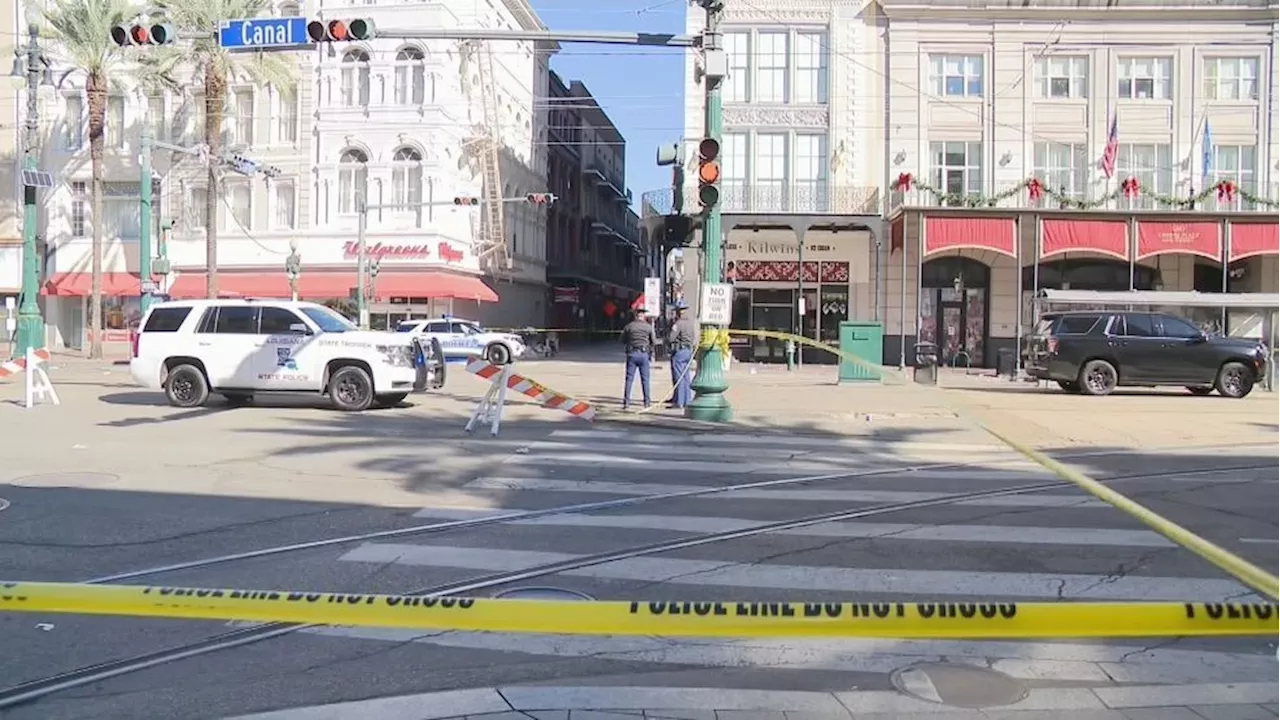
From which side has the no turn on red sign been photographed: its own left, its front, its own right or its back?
front

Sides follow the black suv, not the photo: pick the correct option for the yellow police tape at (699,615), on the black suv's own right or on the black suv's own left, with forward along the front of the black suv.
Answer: on the black suv's own right

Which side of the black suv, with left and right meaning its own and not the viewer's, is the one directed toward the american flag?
left

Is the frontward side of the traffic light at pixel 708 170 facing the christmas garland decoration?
no

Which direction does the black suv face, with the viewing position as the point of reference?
facing to the right of the viewer

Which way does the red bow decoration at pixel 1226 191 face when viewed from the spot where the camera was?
facing the viewer

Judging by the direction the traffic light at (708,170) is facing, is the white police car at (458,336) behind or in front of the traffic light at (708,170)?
behind

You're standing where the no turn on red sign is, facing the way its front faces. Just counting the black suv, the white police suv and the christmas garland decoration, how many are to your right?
1

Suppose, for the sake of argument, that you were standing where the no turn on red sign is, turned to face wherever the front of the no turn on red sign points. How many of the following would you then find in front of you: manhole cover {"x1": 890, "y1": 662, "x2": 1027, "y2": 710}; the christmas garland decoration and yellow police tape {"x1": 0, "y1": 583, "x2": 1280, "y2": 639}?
2

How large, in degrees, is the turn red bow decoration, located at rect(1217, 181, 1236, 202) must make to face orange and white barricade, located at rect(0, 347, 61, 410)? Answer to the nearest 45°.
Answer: approximately 45° to its right

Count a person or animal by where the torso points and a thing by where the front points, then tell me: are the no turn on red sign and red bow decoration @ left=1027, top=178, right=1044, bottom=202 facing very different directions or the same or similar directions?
same or similar directions

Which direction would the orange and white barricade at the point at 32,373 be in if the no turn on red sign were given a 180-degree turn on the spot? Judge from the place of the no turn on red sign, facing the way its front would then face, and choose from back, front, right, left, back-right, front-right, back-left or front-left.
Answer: left

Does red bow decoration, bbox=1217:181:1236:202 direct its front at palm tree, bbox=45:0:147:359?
no

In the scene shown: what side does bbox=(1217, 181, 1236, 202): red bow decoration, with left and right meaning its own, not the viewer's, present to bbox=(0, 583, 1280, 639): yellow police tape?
front

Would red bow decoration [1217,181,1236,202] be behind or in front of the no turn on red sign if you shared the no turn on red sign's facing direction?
behind

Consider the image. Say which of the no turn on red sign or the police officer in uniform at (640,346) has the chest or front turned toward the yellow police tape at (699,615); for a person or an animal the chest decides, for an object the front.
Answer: the no turn on red sign

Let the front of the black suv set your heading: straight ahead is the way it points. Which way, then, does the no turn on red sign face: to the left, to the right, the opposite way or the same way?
to the right
